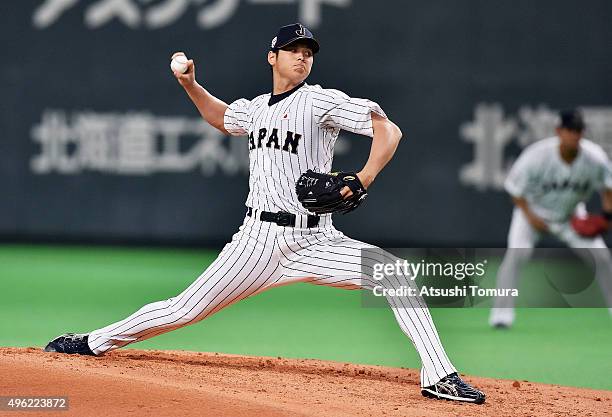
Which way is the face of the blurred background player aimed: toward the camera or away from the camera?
toward the camera

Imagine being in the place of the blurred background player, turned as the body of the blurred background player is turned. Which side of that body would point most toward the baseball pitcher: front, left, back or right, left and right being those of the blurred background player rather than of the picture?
front

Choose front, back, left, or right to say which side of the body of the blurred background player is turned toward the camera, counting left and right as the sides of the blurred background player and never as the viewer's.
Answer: front

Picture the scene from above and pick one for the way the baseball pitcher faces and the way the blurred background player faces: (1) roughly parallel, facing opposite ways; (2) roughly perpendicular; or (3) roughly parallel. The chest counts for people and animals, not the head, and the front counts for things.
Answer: roughly parallel

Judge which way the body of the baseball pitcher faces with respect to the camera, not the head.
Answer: toward the camera

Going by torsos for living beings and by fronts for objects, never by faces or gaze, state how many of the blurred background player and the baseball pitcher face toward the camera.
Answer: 2

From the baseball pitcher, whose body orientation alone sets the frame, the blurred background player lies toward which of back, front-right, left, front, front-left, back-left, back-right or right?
back-left
